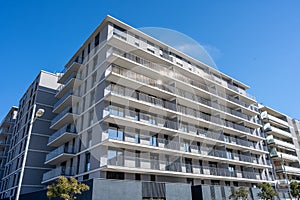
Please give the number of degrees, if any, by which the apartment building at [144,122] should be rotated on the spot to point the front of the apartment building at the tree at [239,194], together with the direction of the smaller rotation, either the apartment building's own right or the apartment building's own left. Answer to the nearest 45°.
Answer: approximately 45° to the apartment building's own left

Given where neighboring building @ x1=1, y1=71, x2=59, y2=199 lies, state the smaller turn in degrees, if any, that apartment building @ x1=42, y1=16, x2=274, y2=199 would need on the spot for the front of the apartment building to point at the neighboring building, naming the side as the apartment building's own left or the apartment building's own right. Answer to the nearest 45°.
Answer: approximately 180°

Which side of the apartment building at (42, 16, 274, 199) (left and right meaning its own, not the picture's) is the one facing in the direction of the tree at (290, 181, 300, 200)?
left

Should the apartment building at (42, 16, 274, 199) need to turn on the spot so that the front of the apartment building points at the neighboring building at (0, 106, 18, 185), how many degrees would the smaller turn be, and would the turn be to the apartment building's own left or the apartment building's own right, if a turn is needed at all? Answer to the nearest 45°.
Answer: approximately 180°

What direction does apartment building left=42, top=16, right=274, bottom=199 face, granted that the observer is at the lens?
facing the viewer and to the right of the viewer

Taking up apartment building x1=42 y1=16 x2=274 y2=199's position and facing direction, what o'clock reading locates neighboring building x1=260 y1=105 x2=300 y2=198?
The neighboring building is roughly at 9 o'clock from the apartment building.
